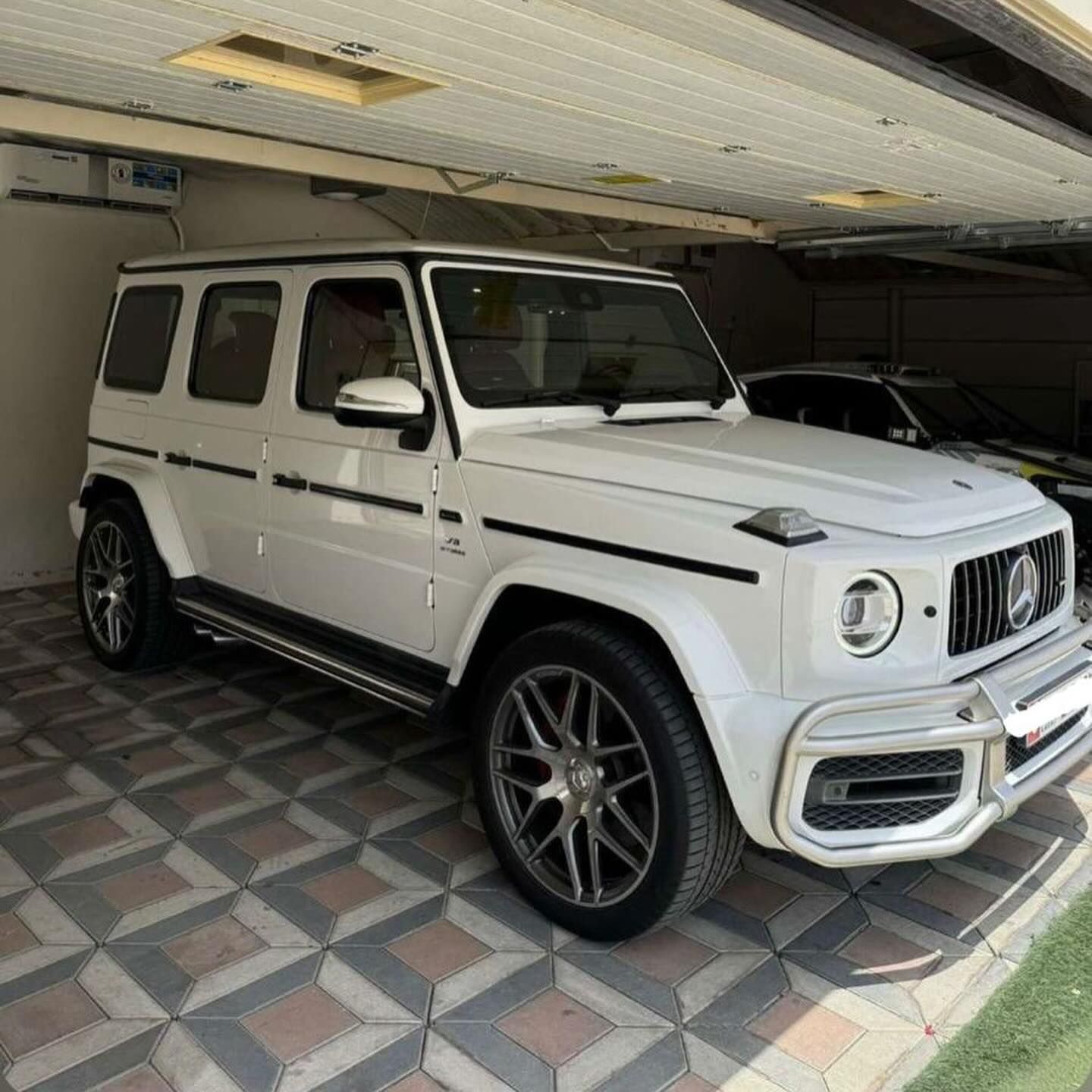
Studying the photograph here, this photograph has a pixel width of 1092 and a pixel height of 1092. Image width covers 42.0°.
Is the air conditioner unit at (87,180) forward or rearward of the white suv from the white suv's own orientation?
rearward

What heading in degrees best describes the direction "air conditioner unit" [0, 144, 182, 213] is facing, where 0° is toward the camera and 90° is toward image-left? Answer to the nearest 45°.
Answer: approximately 0°

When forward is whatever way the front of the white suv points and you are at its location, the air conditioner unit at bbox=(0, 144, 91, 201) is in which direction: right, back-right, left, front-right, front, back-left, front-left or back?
back

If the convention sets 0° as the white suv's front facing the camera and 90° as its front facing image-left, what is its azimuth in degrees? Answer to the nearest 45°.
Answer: approximately 315°
